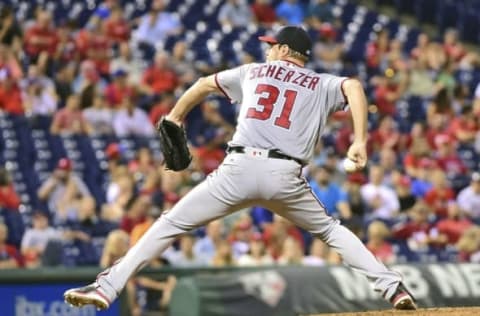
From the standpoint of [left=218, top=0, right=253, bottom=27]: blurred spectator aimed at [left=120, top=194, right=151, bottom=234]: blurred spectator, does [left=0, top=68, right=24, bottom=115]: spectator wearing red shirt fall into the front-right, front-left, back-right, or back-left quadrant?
front-right

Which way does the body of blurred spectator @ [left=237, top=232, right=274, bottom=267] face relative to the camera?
toward the camera

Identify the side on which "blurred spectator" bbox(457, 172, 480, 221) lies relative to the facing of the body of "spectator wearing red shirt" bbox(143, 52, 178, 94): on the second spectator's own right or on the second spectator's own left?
on the second spectator's own left

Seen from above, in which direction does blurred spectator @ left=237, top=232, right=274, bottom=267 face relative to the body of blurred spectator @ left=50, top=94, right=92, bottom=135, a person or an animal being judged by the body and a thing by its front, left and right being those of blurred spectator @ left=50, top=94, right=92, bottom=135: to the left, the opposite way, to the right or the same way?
the same way

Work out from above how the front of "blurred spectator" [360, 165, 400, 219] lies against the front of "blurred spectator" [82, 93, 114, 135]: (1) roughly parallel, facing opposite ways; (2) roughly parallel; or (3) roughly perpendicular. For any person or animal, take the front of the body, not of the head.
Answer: roughly parallel

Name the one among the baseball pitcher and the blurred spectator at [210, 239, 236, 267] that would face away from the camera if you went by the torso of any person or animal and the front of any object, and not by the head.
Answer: the baseball pitcher

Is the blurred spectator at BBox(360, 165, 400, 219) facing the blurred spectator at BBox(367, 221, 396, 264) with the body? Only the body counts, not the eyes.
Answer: yes

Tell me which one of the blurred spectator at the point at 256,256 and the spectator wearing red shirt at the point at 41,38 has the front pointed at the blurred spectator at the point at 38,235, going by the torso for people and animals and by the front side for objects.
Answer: the spectator wearing red shirt

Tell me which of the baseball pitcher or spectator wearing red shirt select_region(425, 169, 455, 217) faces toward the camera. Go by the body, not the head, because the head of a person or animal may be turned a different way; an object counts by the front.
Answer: the spectator wearing red shirt

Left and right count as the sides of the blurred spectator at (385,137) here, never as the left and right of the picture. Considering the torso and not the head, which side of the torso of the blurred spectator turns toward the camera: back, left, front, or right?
front

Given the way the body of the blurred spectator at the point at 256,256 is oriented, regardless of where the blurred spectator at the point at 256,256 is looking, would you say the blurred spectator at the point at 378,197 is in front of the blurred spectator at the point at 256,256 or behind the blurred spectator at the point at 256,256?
behind

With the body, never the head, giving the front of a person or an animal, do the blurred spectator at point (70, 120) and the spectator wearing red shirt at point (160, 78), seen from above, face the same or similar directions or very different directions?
same or similar directions

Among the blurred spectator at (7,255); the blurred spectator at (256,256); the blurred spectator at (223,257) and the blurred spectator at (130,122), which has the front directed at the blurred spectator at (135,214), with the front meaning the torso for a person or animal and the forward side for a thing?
the blurred spectator at (130,122)

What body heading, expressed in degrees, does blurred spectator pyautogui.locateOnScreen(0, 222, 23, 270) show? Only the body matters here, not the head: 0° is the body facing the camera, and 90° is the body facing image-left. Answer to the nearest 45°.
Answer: approximately 0°

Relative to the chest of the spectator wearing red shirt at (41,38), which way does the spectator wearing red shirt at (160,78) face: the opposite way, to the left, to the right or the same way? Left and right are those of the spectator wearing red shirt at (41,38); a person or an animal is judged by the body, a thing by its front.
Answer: the same way

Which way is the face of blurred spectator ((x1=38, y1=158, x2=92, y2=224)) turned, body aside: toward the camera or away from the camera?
toward the camera

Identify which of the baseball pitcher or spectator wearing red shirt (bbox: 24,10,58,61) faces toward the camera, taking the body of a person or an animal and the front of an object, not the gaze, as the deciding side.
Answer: the spectator wearing red shirt
